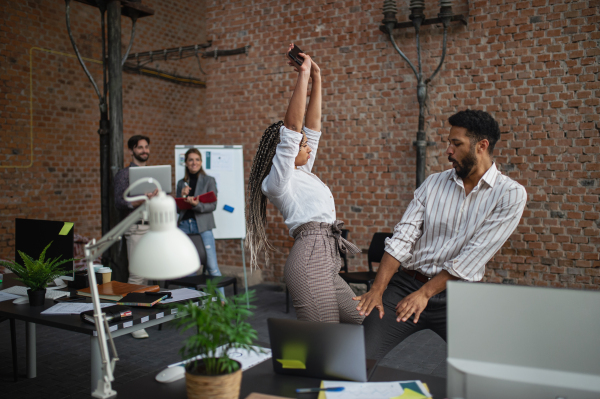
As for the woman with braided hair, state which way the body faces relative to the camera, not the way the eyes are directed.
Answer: to the viewer's right

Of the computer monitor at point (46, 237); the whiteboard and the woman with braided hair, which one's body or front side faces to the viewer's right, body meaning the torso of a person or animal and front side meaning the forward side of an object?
the woman with braided hair

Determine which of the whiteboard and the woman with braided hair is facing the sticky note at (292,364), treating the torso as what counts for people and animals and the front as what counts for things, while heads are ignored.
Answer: the whiteboard

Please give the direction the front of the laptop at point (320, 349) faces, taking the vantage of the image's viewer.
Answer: facing away from the viewer

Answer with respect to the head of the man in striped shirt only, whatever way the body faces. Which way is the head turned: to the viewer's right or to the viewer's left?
to the viewer's left

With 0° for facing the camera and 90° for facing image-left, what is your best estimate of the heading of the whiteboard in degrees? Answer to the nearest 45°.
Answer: approximately 0°

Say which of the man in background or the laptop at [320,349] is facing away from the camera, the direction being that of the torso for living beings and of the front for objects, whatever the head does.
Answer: the laptop

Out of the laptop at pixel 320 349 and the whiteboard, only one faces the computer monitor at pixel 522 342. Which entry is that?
the whiteboard

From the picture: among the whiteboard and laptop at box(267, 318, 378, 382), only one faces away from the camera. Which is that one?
the laptop

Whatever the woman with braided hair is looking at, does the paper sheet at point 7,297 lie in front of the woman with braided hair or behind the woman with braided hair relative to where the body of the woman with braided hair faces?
behind
